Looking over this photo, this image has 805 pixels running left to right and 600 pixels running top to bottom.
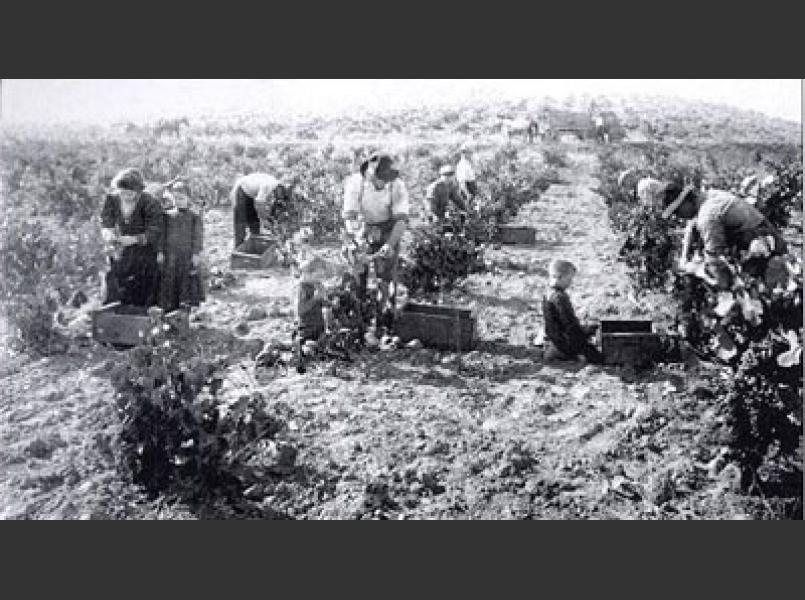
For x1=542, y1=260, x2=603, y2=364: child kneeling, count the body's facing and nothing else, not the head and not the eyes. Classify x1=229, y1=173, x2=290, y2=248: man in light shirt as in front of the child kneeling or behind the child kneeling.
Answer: behind

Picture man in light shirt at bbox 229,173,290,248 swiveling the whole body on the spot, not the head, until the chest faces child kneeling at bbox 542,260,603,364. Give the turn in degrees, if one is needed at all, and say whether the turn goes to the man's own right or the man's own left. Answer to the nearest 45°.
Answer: approximately 45° to the man's own right

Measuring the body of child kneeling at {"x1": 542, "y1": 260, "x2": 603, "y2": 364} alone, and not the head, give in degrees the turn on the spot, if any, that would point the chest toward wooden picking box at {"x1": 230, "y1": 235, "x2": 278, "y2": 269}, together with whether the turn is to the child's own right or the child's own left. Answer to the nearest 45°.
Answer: approximately 135° to the child's own left

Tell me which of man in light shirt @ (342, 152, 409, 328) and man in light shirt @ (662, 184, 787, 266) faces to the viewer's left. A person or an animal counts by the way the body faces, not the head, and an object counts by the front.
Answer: man in light shirt @ (662, 184, 787, 266)

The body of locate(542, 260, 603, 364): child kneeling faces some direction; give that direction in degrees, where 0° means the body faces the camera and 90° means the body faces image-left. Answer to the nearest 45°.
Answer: approximately 270°

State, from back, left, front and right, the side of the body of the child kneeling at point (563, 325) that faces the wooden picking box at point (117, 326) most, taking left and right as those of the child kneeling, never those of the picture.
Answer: back

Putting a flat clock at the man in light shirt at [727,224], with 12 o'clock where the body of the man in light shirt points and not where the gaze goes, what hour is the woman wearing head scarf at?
The woman wearing head scarf is roughly at 12 o'clock from the man in light shirt.

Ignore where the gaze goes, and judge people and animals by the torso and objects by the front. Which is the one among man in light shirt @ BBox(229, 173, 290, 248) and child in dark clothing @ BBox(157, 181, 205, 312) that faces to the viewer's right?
the man in light shirt

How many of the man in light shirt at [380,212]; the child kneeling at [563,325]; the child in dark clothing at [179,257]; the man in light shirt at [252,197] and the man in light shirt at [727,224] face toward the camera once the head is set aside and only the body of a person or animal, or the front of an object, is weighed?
2

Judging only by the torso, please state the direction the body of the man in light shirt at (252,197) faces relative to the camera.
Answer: to the viewer's right
